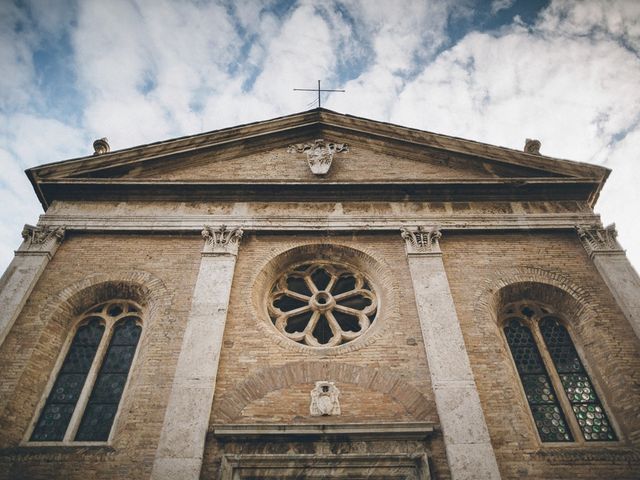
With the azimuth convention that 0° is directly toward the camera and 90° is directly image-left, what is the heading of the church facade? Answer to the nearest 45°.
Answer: approximately 0°
